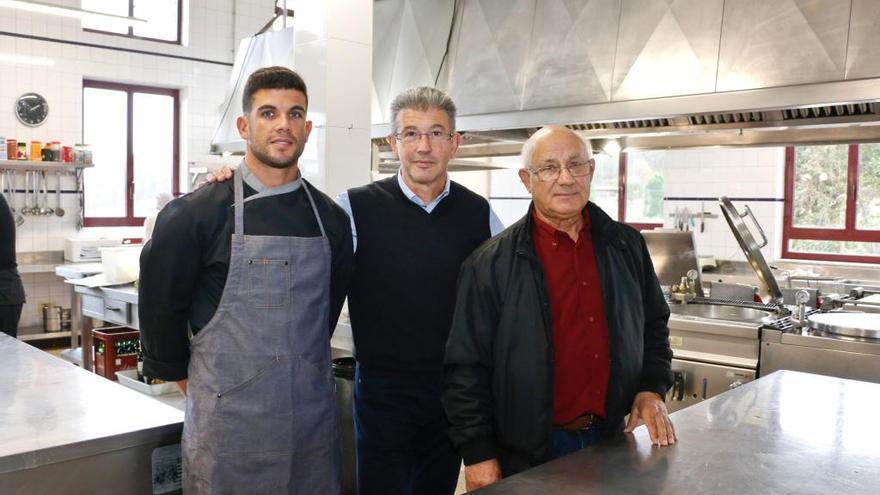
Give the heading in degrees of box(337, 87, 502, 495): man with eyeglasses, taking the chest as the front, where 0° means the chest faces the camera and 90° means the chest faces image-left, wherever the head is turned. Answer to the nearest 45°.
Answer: approximately 0°

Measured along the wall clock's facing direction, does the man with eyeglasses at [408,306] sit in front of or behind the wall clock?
in front

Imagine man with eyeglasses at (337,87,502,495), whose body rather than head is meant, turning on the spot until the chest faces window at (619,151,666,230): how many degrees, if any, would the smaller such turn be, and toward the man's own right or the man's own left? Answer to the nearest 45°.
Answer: approximately 135° to the man's own left

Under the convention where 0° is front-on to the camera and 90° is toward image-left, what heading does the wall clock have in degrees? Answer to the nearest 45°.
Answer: approximately 0°

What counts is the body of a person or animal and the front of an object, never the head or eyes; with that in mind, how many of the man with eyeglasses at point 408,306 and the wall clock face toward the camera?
2

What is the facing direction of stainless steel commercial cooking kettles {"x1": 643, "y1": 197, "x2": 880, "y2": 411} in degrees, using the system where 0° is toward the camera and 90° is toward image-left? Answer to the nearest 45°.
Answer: approximately 45°

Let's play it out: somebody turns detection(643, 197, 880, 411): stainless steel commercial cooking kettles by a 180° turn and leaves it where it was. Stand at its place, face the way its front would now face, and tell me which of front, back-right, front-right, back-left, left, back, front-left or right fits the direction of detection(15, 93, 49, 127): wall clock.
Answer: back-left

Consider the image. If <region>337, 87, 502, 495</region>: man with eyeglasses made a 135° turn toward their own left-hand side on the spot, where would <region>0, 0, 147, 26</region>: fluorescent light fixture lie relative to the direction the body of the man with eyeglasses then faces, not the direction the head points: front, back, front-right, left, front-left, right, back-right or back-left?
left

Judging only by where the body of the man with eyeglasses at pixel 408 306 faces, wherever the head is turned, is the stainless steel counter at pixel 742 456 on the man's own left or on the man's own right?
on the man's own left

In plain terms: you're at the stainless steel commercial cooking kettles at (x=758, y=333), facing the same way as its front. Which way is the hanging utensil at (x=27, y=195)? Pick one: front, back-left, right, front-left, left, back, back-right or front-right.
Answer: front-right

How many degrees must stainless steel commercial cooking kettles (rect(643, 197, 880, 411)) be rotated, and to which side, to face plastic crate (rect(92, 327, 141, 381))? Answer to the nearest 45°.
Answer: approximately 45° to its right
